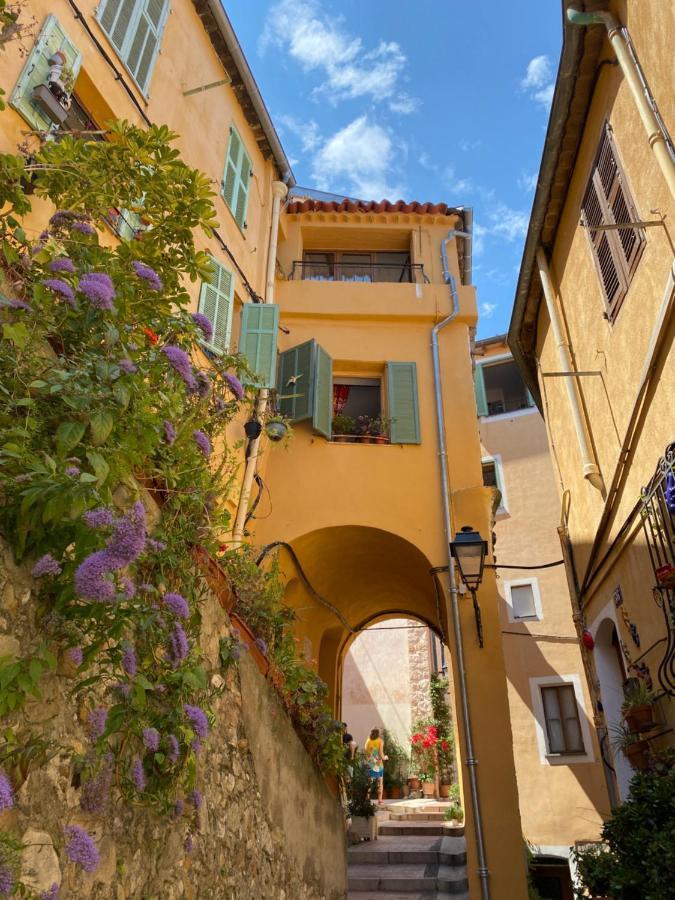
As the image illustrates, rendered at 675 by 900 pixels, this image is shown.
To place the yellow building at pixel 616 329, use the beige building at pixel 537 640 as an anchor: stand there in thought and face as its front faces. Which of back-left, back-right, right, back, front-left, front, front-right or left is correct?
front-left

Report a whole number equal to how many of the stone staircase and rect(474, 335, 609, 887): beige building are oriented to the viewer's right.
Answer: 0

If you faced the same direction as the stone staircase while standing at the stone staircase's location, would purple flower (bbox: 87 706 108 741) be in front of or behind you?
in front

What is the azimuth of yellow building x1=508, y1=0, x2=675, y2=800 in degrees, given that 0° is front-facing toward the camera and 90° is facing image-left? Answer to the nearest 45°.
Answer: approximately 45°

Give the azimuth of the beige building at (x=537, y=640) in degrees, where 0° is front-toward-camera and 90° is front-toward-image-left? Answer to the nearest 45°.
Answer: approximately 45°

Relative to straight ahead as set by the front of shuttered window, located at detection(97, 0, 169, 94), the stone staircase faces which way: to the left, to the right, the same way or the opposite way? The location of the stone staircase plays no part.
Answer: to the right

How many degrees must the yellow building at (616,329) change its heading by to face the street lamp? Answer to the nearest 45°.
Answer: approximately 90° to its right

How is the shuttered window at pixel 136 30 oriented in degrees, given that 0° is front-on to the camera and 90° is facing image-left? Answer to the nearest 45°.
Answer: approximately 315°

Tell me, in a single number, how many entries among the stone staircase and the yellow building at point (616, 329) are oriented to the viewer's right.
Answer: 0

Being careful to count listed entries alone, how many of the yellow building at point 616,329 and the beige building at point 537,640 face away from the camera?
0

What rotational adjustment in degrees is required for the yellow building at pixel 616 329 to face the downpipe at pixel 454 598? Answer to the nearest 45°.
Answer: approximately 90° to its right
